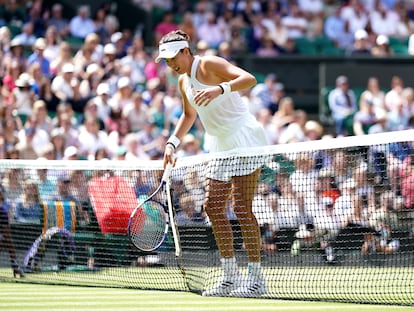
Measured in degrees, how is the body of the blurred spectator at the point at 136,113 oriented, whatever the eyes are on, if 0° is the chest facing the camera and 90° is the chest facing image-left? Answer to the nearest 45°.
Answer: approximately 0°

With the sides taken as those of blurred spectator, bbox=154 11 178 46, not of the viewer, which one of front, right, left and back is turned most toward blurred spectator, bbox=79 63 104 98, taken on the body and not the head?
front

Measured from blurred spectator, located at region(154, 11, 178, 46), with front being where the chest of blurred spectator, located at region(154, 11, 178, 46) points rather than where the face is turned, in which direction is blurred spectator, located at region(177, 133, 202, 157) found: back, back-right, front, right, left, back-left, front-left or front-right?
front

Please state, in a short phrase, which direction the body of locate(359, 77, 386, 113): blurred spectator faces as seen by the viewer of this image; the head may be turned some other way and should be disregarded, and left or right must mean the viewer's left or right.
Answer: facing the viewer

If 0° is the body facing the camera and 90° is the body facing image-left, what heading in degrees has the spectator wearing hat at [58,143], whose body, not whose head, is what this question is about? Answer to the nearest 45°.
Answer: approximately 0°

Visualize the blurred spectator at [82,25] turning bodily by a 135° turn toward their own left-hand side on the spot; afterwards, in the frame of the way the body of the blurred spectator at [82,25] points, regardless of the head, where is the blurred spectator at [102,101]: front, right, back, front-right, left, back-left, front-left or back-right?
back-right

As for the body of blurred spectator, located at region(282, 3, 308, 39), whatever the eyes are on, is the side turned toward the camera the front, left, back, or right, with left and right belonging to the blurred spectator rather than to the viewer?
front

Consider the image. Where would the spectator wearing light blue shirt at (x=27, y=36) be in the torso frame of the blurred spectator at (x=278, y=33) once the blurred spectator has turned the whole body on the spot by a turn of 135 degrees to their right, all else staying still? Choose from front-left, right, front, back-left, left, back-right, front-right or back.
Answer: left

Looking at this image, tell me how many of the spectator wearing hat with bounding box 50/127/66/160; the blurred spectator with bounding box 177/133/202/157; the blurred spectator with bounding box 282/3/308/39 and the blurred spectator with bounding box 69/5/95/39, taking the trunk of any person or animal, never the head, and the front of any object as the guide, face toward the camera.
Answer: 4

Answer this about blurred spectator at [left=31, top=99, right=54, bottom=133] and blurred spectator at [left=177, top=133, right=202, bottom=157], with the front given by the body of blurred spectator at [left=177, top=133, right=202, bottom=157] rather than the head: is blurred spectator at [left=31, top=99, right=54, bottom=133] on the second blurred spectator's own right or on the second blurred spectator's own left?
on the second blurred spectator's own right

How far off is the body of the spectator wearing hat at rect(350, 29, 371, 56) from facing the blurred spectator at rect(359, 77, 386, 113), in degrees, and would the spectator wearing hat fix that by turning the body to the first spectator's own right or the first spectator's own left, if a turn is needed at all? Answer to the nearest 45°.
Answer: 0° — they already face them

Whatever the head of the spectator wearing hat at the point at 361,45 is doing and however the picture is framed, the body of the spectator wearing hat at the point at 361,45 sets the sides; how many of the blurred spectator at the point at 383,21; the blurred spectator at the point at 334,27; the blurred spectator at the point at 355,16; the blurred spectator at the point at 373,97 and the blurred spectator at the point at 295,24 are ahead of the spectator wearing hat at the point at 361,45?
1

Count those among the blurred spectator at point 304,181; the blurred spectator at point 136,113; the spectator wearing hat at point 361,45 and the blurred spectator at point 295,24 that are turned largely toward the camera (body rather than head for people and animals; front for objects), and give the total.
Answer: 4

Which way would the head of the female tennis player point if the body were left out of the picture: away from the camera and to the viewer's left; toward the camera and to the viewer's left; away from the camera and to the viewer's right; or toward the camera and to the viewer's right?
toward the camera and to the viewer's left

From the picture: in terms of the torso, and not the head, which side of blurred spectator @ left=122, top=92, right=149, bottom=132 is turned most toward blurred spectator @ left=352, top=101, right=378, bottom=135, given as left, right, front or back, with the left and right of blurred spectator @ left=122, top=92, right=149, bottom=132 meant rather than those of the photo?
left
